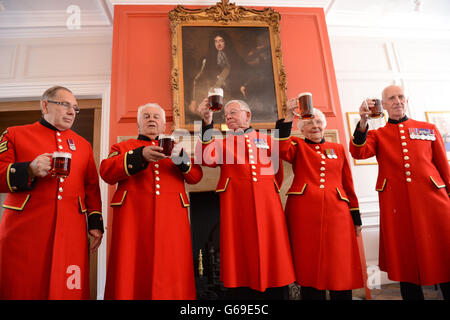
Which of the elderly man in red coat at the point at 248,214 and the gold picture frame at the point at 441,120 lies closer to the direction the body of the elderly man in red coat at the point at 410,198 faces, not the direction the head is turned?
the elderly man in red coat

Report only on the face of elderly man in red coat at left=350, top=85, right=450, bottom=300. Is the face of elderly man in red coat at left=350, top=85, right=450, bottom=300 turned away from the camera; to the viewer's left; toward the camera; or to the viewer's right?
toward the camera

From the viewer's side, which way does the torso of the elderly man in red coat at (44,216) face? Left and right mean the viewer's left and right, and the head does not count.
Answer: facing the viewer and to the right of the viewer

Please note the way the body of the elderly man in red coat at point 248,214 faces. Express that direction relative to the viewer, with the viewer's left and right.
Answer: facing the viewer

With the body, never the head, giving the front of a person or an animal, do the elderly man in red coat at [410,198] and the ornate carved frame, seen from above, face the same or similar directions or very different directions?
same or similar directions

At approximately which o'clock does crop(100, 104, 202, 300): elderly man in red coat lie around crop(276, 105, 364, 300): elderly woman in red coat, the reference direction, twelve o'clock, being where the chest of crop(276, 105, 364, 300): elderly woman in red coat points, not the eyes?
crop(100, 104, 202, 300): elderly man in red coat is roughly at 2 o'clock from crop(276, 105, 364, 300): elderly woman in red coat.

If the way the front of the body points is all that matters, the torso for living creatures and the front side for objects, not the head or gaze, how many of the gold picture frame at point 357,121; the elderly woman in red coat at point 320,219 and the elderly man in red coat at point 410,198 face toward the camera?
3

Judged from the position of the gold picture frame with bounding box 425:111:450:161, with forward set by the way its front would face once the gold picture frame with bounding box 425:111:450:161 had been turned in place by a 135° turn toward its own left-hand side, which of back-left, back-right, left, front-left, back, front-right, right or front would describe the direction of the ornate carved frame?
back

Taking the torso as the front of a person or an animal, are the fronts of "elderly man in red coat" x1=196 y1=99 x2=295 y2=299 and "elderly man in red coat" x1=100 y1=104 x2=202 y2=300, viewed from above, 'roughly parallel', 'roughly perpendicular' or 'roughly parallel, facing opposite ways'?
roughly parallel

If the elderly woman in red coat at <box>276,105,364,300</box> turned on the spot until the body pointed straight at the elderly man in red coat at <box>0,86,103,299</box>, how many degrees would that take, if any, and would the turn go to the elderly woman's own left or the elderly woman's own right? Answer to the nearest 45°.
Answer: approximately 45° to the elderly woman's own right

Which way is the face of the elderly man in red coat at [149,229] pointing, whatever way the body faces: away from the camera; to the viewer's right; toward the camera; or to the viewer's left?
toward the camera

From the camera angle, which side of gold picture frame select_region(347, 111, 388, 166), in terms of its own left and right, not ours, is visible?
front
